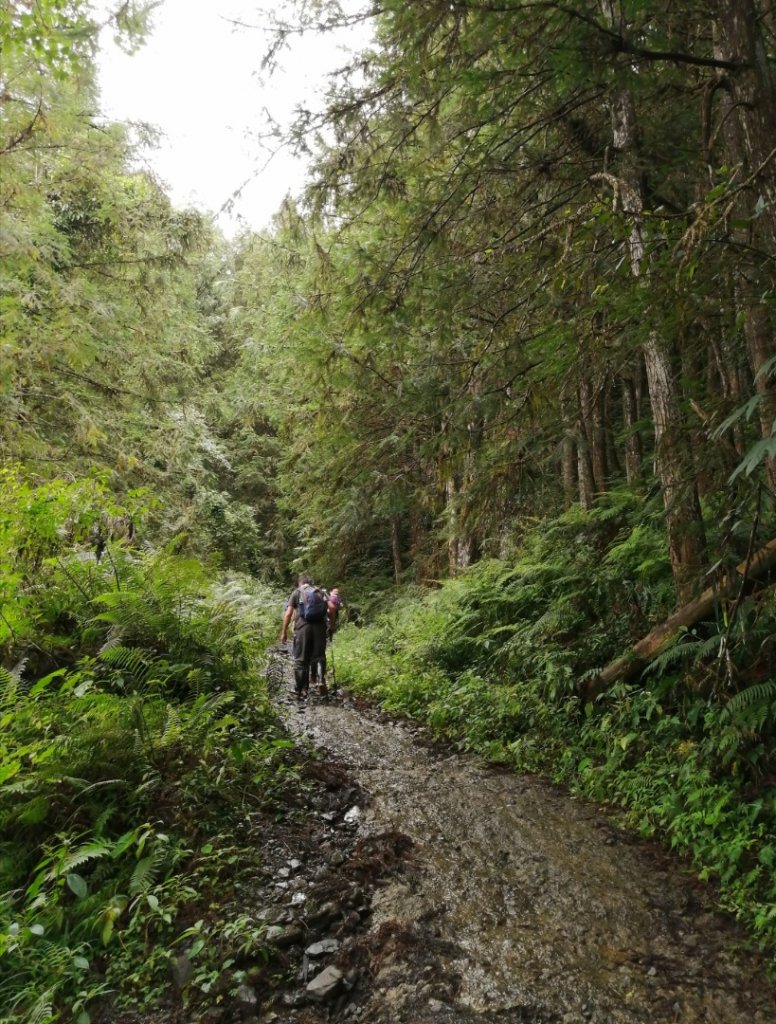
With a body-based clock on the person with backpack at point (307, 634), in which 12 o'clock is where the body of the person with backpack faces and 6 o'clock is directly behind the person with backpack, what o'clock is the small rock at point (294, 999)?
The small rock is roughly at 6 o'clock from the person with backpack.

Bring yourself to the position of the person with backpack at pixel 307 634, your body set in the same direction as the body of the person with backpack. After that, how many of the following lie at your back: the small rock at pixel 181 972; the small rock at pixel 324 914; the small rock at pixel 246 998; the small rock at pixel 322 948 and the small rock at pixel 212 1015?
5

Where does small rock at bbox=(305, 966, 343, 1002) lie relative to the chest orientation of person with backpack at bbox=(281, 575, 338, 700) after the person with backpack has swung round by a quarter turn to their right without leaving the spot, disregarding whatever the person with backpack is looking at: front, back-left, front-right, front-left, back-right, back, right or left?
right

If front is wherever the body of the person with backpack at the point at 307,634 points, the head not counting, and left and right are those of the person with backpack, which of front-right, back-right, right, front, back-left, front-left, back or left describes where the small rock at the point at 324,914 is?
back

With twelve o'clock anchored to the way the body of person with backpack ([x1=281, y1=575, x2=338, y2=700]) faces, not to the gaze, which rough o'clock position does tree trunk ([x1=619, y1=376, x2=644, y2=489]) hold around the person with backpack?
The tree trunk is roughly at 3 o'clock from the person with backpack.

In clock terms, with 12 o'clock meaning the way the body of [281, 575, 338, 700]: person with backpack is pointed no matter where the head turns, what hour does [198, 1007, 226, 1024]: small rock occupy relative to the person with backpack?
The small rock is roughly at 6 o'clock from the person with backpack.

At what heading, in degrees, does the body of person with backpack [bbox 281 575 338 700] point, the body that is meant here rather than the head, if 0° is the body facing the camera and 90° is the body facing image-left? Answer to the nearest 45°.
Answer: approximately 180°

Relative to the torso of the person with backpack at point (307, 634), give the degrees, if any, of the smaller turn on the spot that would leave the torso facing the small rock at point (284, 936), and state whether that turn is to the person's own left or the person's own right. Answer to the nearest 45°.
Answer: approximately 180°

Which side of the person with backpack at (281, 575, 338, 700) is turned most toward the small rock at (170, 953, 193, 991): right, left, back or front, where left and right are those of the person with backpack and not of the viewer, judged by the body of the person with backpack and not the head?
back

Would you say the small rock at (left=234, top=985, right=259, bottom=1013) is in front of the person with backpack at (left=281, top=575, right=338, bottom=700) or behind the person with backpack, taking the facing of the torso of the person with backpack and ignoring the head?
behind

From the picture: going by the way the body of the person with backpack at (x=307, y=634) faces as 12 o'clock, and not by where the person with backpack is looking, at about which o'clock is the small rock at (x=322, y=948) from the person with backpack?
The small rock is roughly at 6 o'clock from the person with backpack.
